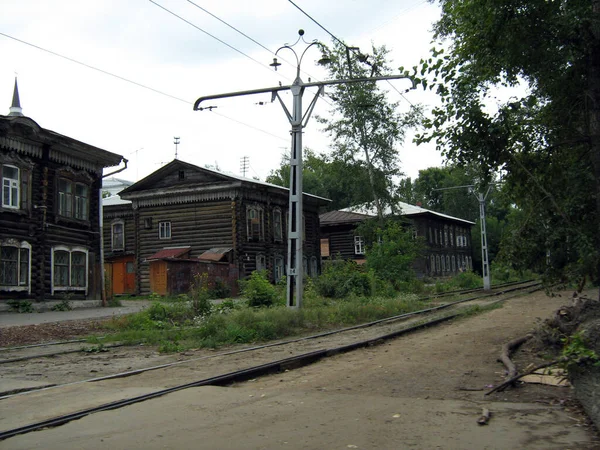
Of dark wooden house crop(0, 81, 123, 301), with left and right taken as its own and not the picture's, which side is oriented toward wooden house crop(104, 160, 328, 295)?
left

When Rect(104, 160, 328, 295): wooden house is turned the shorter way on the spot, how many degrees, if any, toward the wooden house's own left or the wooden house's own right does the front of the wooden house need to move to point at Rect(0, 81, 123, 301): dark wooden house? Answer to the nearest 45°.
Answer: approximately 90° to the wooden house's own right

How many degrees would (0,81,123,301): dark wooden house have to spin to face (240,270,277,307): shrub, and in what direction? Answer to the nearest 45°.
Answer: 0° — it already faces it

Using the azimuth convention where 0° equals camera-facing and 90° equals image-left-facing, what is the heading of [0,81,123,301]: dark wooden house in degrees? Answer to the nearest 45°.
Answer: approximately 315°
